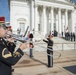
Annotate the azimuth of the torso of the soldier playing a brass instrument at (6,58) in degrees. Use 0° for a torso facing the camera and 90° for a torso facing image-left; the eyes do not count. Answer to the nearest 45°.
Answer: approximately 270°
